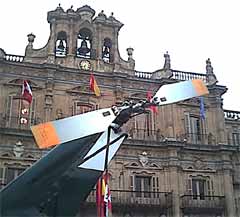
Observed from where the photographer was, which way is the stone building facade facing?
facing the viewer
